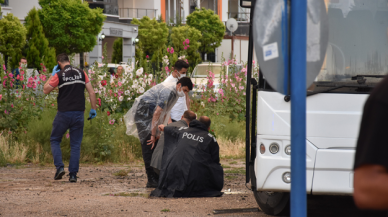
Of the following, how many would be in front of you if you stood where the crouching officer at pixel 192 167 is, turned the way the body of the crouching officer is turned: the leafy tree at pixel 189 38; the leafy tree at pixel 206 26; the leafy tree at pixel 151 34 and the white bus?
3

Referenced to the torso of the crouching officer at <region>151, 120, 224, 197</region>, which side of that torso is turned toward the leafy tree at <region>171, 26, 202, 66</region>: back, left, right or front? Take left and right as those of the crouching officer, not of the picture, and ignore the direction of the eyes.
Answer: front

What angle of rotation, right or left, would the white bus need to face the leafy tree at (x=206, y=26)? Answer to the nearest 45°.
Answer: approximately 180°

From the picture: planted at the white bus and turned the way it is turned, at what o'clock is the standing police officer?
The standing police officer is roughly at 4 o'clock from the white bus.

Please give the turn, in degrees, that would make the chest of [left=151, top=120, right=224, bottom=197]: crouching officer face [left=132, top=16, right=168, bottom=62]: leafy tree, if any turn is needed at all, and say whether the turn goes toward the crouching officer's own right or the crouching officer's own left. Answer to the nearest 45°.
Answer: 0° — they already face it

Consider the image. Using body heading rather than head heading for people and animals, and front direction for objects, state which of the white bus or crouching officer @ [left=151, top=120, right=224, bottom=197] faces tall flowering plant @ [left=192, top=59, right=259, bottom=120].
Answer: the crouching officer

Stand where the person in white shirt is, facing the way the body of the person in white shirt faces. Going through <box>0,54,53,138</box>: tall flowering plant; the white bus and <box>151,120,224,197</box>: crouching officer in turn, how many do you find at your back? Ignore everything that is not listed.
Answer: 1

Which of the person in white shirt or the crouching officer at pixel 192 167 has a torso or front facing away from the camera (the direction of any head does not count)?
the crouching officer

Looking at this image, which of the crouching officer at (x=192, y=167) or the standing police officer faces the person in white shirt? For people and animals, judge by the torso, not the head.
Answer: the crouching officer

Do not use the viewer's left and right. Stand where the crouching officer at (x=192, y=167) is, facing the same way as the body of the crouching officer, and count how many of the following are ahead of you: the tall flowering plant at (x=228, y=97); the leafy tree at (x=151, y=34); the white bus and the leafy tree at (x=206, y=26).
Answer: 3

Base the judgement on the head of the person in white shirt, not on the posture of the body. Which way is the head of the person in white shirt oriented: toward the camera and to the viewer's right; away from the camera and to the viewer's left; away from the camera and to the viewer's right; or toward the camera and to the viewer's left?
toward the camera and to the viewer's right

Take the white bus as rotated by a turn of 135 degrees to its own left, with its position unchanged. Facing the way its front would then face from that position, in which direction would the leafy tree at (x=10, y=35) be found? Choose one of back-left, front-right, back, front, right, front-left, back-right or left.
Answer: left

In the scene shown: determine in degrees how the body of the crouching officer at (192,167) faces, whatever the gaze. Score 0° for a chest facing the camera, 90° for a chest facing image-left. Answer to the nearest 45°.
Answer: approximately 180°

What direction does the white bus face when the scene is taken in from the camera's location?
facing the viewer

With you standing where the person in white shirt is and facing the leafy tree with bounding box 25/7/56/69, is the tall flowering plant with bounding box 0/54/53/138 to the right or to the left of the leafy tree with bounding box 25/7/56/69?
left

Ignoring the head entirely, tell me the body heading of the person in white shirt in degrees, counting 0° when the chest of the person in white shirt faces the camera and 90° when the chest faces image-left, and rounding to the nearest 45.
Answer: approximately 315°
